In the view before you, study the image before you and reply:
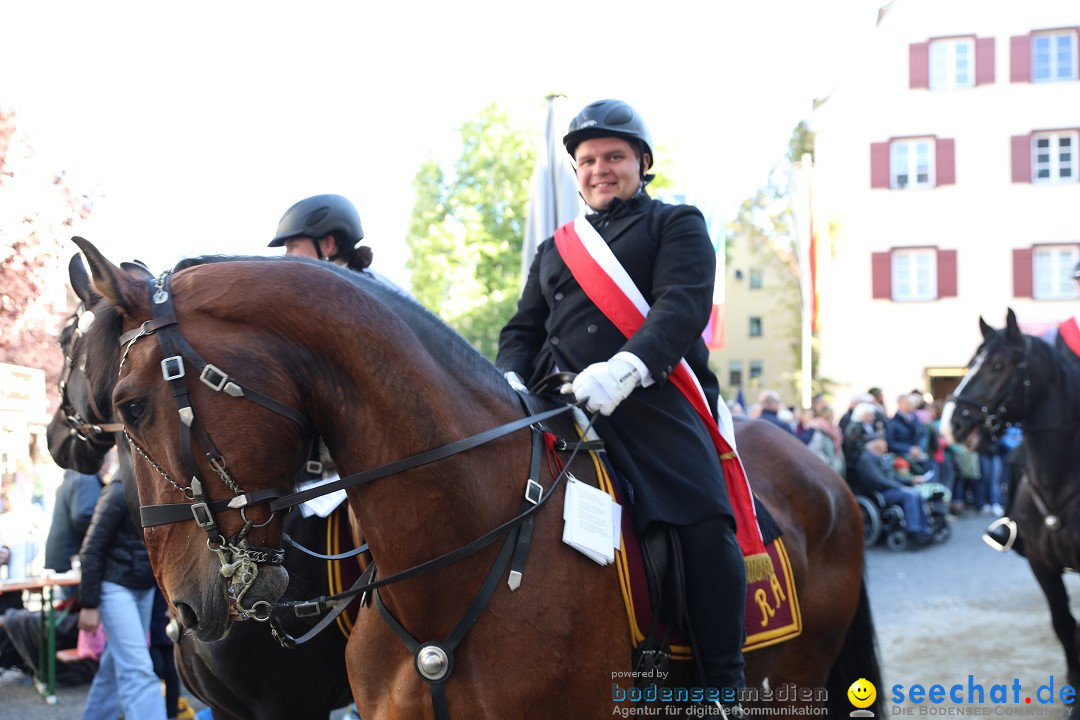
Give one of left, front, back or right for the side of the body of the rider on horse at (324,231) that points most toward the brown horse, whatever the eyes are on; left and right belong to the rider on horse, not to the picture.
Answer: left

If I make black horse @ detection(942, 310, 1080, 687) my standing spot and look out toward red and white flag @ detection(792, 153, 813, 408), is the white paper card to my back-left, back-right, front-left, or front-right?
back-left

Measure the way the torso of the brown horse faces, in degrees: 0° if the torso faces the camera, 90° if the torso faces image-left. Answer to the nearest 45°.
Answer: approximately 45°

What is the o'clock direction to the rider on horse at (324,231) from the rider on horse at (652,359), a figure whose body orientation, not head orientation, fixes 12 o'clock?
the rider on horse at (324,231) is roughly at 3 o'clock from the rider on horse at (652,359).

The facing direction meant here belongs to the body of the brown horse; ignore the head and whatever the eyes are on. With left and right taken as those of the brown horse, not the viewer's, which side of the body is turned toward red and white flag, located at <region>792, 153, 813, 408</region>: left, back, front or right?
back

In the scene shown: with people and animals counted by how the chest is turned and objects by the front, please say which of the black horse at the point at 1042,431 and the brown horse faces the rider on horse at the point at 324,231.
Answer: the black horse

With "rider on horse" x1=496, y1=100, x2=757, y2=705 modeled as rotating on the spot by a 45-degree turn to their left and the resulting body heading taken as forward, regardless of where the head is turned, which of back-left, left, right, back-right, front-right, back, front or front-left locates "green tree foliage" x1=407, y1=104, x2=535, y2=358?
back

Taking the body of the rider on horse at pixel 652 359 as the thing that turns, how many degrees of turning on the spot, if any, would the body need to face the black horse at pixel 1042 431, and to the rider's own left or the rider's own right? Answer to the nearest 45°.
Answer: approximately 180°

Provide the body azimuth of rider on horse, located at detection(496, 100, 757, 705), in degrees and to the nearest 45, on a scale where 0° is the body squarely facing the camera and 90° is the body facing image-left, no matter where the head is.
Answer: approximately 45°

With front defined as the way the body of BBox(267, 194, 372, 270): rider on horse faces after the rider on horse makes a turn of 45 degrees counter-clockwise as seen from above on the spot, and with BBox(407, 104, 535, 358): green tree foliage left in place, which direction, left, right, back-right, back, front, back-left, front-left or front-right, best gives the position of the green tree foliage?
back-right

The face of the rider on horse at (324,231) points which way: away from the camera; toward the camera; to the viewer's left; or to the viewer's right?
to the viewer's left
